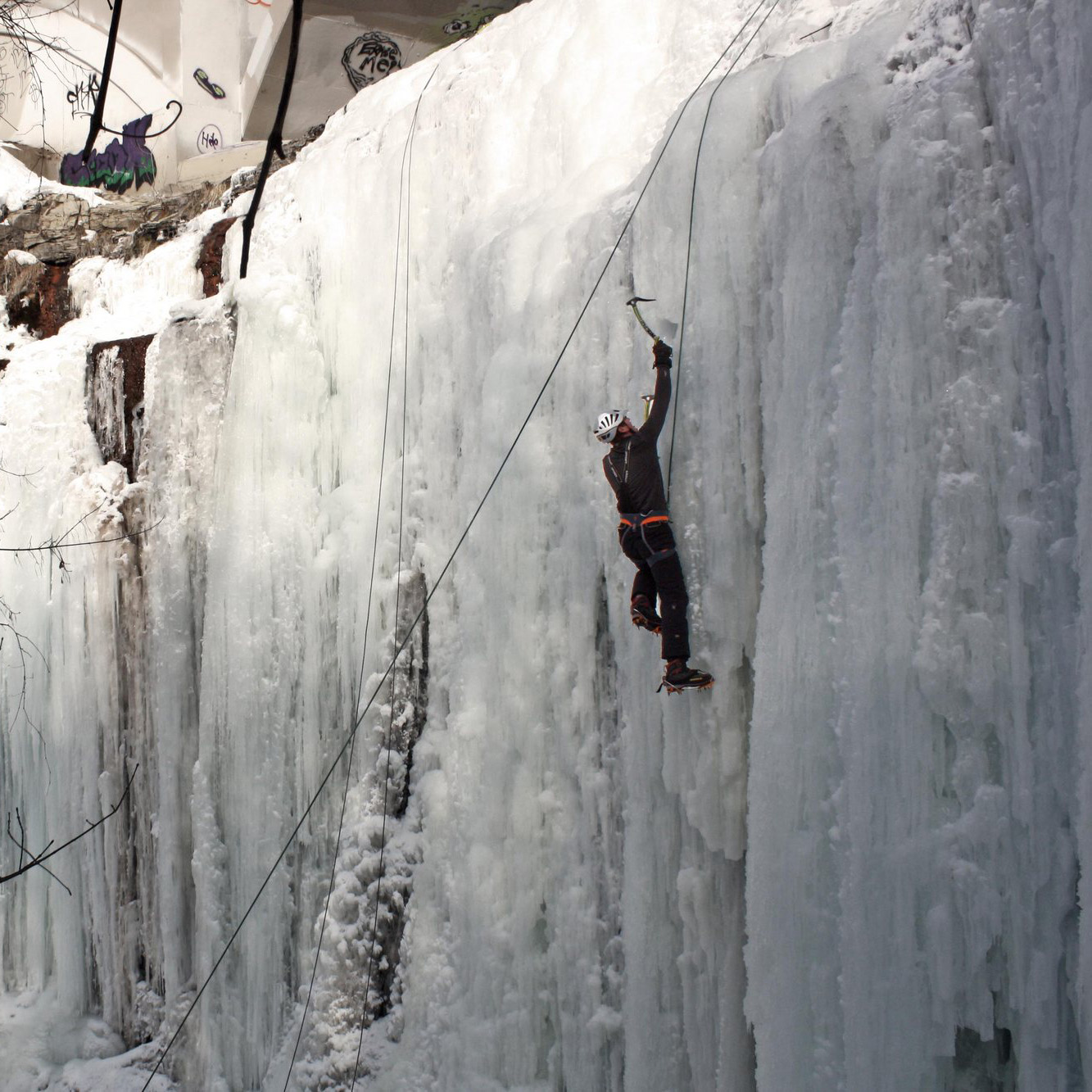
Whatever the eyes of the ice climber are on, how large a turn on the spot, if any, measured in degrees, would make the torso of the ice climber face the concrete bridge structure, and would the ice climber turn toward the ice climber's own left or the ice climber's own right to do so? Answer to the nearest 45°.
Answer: approximately 90° to the ice climber's own left

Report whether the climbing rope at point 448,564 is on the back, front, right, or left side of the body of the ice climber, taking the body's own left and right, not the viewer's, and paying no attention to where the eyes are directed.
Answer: left

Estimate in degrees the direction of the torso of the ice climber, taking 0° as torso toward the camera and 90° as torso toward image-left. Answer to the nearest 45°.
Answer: approximately 225°

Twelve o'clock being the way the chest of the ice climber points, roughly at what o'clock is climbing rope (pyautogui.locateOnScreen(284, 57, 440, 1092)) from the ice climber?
The climbing rope is roughly at 9 o'clock from the ice climber.
